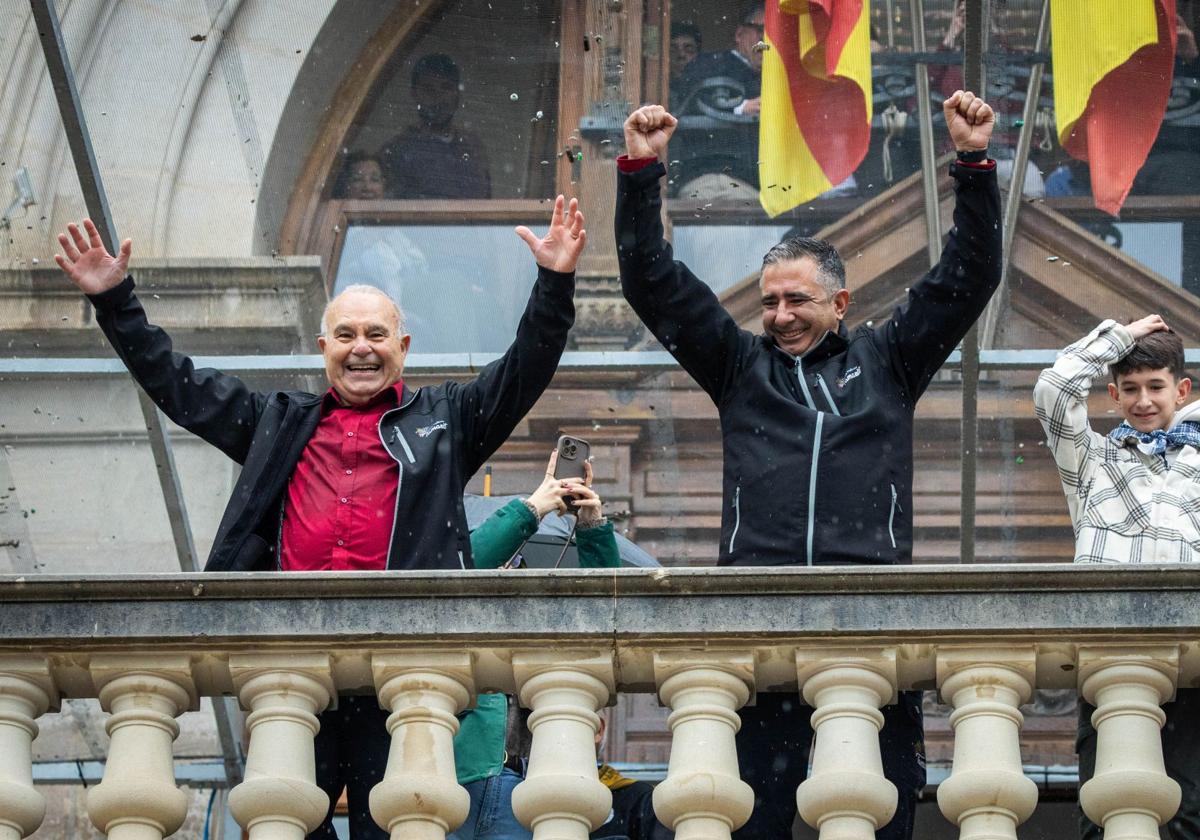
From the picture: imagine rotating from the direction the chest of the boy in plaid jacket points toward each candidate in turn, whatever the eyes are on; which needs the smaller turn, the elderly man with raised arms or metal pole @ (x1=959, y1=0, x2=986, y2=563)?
the elderly man with raised arms

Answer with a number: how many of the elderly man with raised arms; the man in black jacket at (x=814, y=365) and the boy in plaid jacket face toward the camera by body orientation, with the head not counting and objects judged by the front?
3

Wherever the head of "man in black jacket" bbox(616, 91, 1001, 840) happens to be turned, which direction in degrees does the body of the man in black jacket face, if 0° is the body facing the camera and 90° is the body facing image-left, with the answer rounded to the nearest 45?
approximately 0°

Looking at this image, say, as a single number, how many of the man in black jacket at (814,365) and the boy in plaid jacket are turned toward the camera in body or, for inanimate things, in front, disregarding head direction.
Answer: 2

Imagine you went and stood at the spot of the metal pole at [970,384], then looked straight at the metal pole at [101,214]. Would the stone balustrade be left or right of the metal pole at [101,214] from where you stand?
left

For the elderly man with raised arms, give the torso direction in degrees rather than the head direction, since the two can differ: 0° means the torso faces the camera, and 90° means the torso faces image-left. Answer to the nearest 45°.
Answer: approximately 0°

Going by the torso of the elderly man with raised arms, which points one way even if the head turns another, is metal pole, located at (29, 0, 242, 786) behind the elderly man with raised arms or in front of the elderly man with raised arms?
behind
